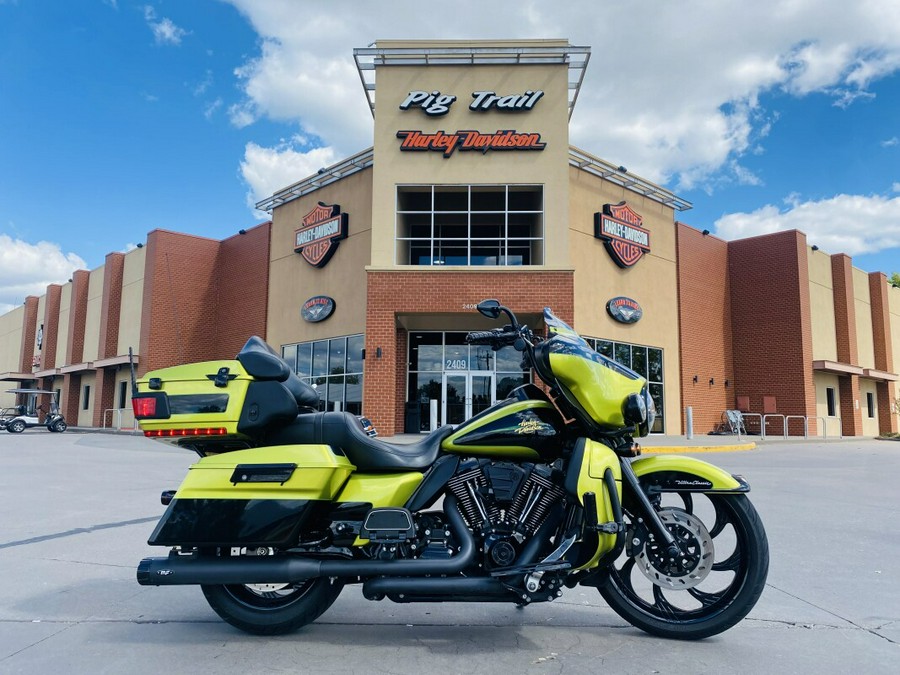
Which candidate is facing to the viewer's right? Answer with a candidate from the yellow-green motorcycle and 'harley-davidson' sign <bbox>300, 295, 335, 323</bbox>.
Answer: the yellow-green motorcycle

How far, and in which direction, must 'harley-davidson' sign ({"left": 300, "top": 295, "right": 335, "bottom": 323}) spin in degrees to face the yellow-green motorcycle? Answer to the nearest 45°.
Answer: approximately 45° to its left

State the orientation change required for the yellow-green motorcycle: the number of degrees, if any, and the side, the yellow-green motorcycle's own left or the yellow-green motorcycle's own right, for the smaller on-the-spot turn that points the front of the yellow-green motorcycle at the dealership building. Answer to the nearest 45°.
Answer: approximately 90° to the yellow-green motorcycle's own left

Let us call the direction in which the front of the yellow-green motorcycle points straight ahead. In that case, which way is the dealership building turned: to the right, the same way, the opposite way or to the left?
to the right

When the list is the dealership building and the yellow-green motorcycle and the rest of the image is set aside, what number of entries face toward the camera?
1

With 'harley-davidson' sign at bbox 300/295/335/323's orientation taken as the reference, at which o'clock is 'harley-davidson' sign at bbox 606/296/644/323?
'harley-davidson' sign at bbox 606/296/644/323 is roughly at 8 o'clock from 'harley-davidson' sign at bbox 300/295/335/323.

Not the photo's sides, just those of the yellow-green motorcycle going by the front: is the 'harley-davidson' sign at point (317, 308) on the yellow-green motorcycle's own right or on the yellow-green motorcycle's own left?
on the yellow-green motorcycle's own left

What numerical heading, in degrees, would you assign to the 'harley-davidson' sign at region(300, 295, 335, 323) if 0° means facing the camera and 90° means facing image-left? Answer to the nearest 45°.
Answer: approximately 45°

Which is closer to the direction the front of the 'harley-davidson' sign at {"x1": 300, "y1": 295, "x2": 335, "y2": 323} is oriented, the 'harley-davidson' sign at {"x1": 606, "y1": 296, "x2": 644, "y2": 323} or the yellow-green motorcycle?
the yellow-green motorcycle

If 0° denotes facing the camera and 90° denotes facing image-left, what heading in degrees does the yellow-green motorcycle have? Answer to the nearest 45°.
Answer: approximately 270°

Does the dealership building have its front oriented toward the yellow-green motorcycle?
yes
